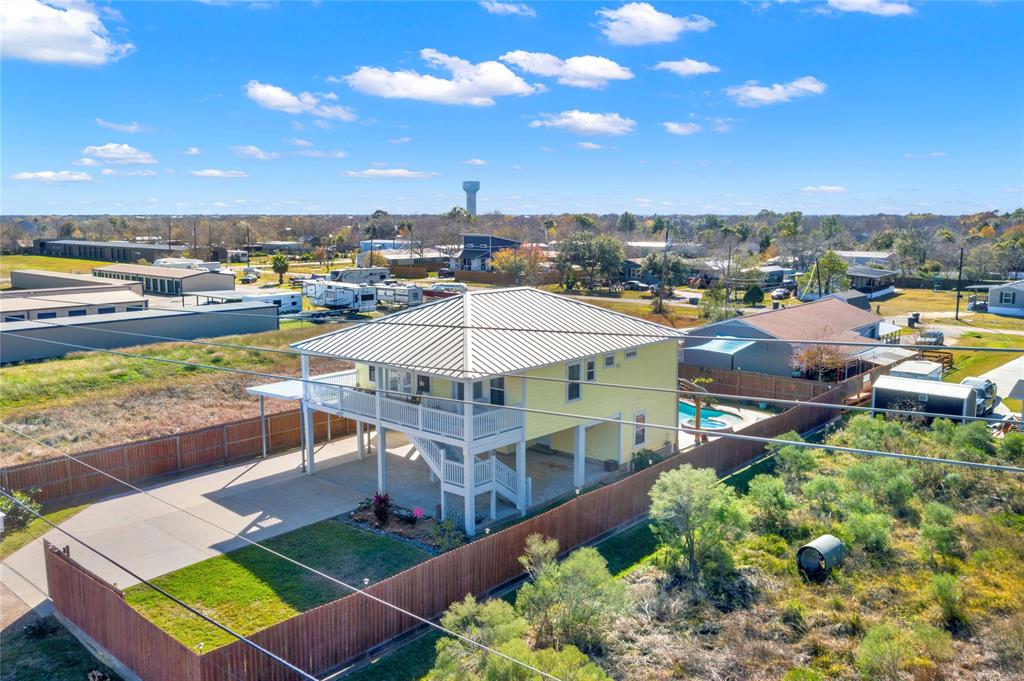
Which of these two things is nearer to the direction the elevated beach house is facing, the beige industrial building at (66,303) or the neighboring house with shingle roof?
the beige industrial building

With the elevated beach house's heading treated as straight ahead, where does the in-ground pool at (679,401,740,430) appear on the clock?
The in-ground pool is roughly at 6 o'clock from the elevated beach house.

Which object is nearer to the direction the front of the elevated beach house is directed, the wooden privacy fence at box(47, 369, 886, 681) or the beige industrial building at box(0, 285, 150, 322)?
the wooden privacy fence

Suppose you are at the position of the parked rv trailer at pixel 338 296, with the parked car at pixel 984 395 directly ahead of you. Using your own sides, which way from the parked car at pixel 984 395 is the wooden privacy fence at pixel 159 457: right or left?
right

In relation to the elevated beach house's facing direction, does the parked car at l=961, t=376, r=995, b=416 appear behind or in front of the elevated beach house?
behind

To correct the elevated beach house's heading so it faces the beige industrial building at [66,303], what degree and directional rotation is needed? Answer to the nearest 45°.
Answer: approximately 90° to its right

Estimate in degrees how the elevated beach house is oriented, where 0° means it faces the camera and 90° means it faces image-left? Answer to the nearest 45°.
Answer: approximately 45°

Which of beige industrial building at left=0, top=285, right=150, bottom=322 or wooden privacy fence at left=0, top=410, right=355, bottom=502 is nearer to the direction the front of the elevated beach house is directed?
the wooden privacy fence

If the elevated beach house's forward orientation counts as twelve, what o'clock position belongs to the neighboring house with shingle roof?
The neighboring house with shingle roof is roughly at 6 o'clock from the elevated beach house.

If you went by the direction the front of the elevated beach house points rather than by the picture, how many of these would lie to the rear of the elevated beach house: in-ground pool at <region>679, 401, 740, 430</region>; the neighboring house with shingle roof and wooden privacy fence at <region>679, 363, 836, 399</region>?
3

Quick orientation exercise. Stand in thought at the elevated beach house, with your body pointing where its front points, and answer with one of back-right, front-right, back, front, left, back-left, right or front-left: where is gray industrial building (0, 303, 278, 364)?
right

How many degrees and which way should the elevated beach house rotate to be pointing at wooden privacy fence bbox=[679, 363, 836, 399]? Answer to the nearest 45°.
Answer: approximately 180°

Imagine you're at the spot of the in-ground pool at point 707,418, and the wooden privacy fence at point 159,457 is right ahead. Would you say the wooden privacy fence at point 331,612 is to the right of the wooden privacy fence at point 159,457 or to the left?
left

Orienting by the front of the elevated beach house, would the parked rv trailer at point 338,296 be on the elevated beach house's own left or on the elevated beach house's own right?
on the elevated beach house's own right
